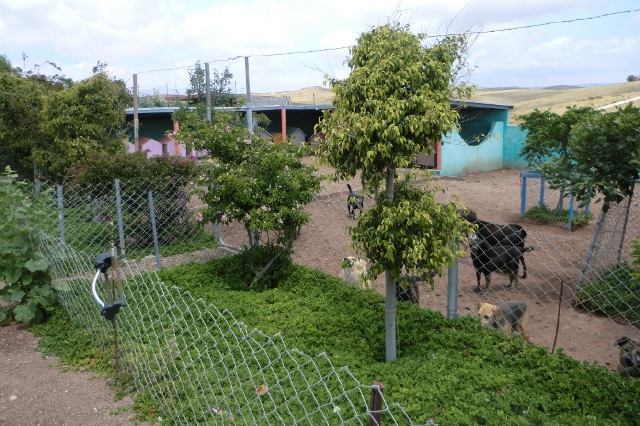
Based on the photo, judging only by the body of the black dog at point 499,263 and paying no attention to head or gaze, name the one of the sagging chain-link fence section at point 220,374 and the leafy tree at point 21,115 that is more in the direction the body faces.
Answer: the leafy tree

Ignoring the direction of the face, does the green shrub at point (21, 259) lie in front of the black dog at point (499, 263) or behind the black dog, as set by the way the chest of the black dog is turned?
in front

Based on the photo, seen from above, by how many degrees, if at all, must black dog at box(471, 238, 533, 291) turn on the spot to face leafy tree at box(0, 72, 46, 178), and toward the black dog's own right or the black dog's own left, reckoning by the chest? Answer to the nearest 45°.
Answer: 0° — it already faces it

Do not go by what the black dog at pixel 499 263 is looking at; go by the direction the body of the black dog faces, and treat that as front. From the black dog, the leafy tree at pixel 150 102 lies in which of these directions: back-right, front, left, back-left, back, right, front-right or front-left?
front-right

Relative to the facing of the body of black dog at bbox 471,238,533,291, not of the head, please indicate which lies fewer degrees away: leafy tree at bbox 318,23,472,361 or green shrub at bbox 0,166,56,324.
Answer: the green shrub

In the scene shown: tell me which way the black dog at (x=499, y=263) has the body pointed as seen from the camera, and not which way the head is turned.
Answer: to the viewer's left

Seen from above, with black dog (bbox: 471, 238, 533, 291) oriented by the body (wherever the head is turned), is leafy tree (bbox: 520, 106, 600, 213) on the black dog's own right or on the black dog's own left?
on the black dog's own right

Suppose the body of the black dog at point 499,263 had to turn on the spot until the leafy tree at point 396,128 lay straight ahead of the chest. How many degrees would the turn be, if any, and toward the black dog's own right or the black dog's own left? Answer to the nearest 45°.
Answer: approximately 90° to the black dog's own left

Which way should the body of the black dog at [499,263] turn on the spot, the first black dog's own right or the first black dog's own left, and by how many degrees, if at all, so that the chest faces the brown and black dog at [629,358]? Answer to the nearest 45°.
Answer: approximately 90° to the first black dog's own left

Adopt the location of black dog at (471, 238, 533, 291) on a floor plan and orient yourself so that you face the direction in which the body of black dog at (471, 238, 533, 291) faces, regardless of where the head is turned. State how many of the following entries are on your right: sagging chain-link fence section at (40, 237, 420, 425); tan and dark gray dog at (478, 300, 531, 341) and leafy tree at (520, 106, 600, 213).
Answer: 1

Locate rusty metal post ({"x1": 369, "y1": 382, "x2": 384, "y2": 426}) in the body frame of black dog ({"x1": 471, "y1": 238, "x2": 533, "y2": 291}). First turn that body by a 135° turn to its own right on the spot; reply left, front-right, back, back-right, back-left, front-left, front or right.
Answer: back-right

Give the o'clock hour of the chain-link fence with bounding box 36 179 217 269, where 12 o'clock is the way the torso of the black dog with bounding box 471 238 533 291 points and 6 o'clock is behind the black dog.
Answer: The chain-link fence is roughly at 12 o'clock from the black dog.

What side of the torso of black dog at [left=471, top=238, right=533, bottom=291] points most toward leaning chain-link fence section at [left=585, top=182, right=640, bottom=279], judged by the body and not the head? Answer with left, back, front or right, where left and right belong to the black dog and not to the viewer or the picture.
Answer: back

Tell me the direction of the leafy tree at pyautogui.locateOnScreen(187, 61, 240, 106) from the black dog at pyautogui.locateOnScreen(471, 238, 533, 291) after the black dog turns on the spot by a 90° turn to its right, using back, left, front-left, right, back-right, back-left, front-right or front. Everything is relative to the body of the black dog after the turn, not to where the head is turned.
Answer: front-left

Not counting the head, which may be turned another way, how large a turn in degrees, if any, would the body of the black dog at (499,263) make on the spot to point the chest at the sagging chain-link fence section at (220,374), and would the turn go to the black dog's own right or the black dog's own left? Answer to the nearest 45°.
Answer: approximately 45° to the black dog's own left
